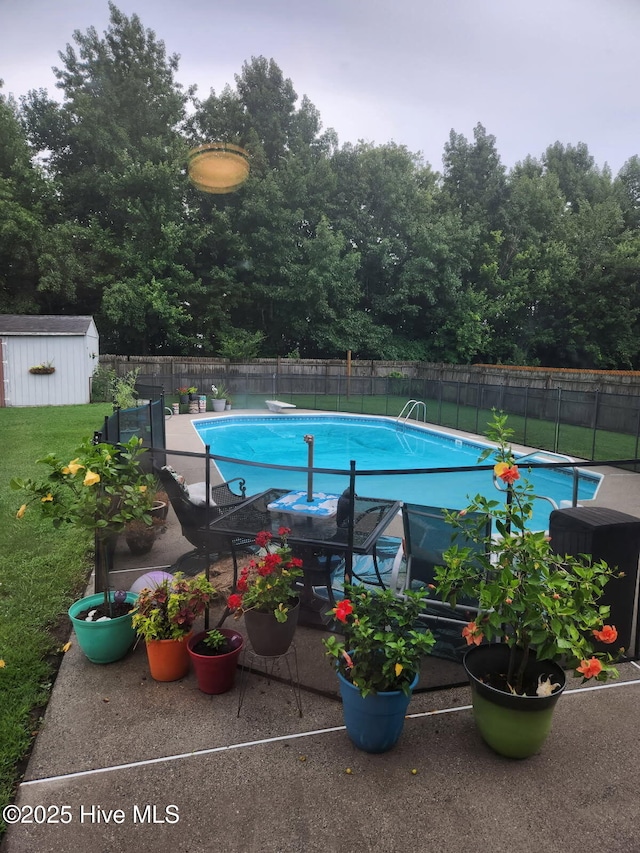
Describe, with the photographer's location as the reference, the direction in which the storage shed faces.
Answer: facing the viewer

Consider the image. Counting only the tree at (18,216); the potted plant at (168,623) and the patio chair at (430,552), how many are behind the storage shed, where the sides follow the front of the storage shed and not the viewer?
1

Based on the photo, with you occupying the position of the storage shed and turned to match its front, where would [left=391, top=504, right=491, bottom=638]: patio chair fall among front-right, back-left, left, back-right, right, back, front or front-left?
front

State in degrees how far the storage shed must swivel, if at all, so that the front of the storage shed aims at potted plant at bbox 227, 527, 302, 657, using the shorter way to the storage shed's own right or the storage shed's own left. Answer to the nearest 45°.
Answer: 0° — it already faces it

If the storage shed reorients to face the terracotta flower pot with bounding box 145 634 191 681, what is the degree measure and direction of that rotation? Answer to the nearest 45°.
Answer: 0° — it already faces it

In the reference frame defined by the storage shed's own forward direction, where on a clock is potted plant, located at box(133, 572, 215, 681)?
The potted plant is roughly at 12 o'clock from the storage shed.

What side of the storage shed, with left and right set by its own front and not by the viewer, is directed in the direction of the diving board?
left

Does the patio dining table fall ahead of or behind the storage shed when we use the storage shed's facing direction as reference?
ahead

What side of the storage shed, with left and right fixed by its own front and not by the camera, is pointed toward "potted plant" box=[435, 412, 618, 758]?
front

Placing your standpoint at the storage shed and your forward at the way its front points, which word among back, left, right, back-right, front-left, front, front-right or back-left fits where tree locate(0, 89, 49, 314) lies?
back

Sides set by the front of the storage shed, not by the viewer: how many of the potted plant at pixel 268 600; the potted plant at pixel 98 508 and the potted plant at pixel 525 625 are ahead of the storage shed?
3

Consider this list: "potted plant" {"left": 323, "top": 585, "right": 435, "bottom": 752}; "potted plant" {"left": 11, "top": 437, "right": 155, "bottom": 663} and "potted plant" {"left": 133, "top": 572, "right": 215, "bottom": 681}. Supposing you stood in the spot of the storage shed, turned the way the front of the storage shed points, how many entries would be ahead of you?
3
